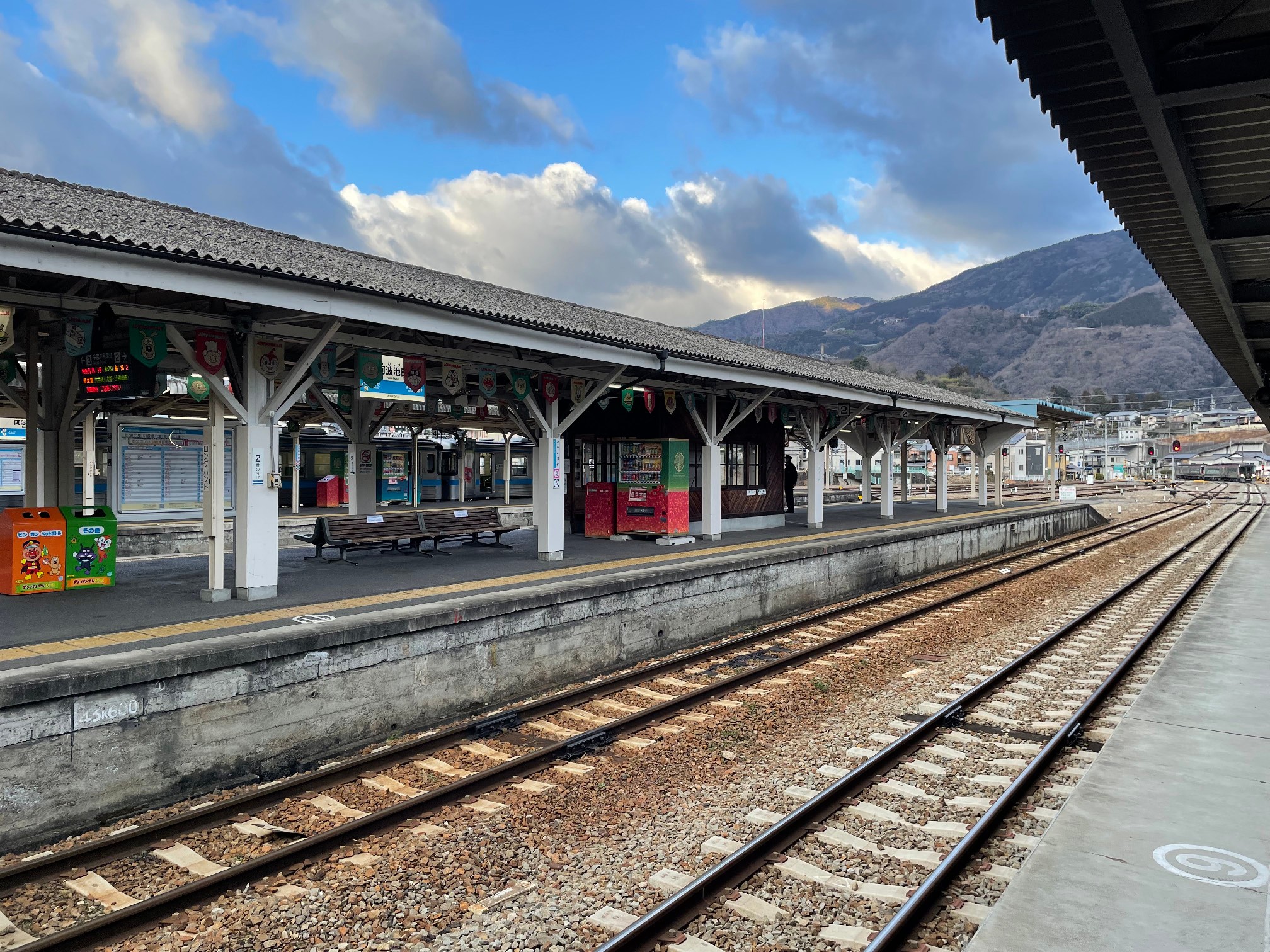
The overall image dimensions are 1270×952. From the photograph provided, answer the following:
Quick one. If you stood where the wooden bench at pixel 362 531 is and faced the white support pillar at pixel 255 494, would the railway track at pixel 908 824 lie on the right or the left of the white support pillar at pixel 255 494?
left

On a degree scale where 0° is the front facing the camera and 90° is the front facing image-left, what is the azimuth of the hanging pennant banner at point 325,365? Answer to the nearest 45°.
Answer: approximately 0°

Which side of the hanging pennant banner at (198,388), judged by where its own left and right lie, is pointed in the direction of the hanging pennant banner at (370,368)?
left
